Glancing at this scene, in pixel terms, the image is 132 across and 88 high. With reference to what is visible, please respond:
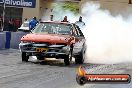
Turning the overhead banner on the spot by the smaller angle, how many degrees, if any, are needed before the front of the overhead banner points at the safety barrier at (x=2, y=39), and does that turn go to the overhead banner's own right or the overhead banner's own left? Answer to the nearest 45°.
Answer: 0° — it already faces it

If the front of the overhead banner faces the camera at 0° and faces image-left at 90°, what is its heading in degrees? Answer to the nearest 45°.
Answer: approximately 0°

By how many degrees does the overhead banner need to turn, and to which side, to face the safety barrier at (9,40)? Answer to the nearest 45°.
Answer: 0° — it already faces it
